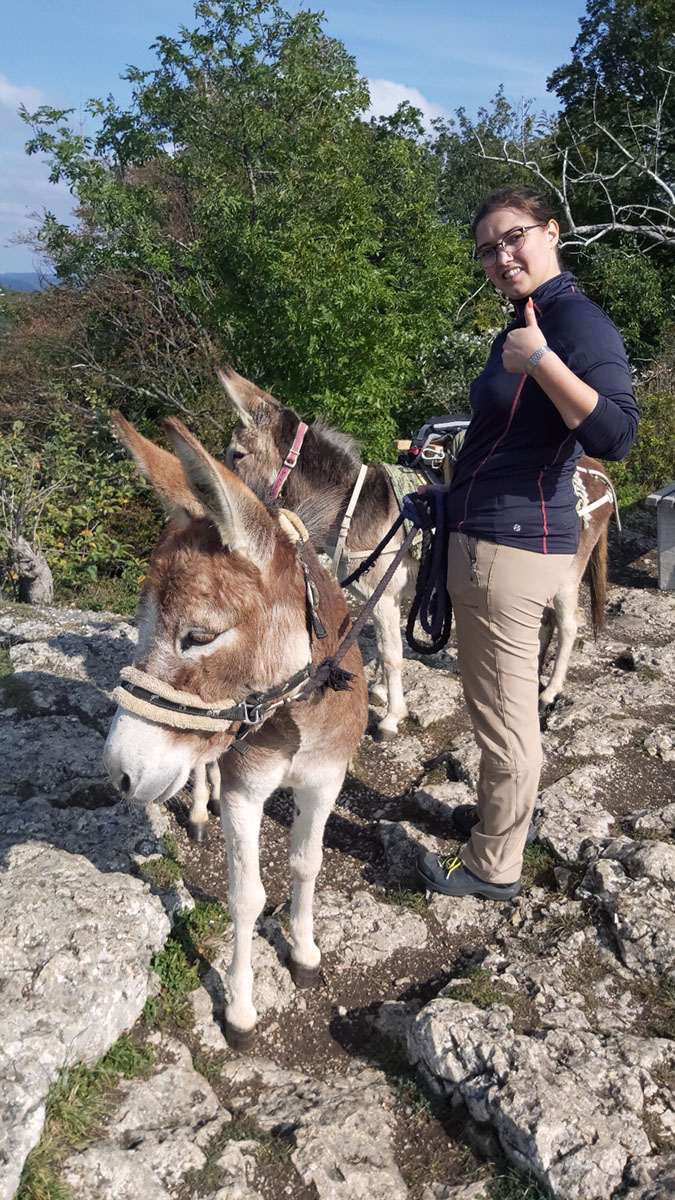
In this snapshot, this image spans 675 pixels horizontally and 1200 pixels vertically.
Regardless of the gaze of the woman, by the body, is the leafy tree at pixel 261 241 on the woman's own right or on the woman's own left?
on the woman's own right

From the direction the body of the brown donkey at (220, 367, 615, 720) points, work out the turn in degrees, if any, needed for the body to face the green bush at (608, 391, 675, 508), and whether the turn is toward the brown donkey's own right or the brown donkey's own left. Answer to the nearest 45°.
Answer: approximately 135° to the brown donkey's own right

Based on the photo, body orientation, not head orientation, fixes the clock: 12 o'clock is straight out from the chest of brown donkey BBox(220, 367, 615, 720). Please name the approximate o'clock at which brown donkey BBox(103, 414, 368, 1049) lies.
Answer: brown donkey BBox(103, 414, 368, 1049) is roughly at 9 o'clock from brown donkey BBox(220, 367, 615, 720).

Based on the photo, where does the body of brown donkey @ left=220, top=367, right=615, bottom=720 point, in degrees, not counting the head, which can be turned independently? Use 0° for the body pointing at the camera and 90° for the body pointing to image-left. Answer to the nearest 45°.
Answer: approximately 90°

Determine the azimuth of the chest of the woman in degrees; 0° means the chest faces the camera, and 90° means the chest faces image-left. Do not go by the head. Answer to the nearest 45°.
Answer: approximately 90°
